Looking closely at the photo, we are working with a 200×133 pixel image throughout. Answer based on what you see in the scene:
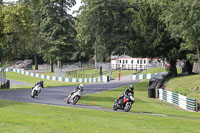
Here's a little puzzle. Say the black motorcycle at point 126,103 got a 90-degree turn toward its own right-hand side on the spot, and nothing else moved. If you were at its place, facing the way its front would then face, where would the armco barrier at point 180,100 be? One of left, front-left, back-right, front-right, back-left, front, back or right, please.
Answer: back

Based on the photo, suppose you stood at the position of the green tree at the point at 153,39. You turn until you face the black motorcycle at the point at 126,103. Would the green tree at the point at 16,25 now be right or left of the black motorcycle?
right

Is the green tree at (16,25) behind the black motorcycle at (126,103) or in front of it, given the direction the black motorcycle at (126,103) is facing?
behind
